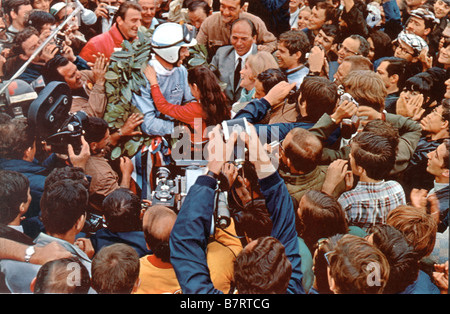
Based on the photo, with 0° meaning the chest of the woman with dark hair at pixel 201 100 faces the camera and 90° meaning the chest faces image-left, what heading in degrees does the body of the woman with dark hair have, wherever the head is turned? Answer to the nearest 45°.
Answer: approximately 135°

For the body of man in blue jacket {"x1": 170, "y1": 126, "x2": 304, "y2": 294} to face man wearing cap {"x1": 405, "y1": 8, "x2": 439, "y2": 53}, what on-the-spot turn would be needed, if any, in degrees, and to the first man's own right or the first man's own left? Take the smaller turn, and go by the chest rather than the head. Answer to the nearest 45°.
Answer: approximately 45° to the first man's own right

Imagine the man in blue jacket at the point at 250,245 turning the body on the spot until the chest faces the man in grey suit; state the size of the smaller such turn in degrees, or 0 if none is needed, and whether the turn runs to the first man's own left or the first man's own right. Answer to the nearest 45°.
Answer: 0° — they already face them

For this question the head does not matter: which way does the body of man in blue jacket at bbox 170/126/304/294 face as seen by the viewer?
away from the camera

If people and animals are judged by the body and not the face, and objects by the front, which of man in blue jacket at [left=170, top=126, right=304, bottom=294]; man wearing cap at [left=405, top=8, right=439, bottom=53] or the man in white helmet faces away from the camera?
the man in blue jacket

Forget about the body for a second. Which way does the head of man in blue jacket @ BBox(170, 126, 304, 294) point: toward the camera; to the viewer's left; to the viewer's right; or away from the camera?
away from the camera

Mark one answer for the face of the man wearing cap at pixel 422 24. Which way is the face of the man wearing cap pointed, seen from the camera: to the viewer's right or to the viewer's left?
to the viewer's left

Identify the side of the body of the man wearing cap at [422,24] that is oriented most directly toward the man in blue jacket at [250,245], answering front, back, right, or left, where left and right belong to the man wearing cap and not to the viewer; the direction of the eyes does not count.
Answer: front

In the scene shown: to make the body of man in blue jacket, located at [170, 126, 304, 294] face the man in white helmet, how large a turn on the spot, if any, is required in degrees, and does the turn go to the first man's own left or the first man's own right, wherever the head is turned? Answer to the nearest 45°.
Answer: approximately 45° to the first man's own left

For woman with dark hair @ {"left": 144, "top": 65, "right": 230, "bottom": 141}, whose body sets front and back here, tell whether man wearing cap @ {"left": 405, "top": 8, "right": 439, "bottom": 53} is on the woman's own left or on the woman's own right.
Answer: on the woman's own right

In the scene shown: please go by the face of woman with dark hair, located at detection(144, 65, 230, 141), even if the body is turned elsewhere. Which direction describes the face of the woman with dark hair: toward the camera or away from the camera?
away from the camera

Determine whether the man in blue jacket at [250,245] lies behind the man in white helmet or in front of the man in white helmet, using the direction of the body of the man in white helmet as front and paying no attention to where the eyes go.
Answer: in front
